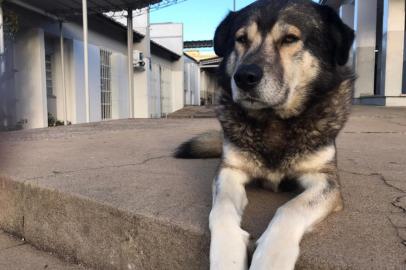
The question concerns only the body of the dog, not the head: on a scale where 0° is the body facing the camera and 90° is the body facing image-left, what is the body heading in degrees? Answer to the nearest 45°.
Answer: approximately 0°
